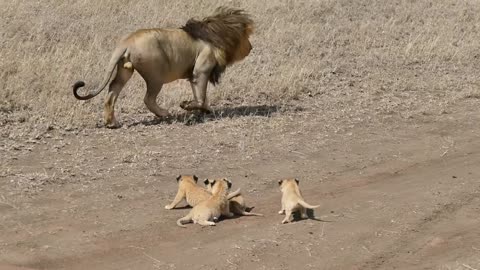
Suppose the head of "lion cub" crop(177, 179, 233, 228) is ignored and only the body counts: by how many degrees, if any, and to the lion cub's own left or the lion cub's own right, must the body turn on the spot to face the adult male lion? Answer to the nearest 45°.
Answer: approximately 45° to the lion cub's own left

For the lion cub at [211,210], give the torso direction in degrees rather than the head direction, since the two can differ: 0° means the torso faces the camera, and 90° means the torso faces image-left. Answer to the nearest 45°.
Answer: approximately 225°

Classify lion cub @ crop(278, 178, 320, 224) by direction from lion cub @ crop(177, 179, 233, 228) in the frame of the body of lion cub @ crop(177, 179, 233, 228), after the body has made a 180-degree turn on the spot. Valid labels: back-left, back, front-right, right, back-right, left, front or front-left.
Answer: back-left
